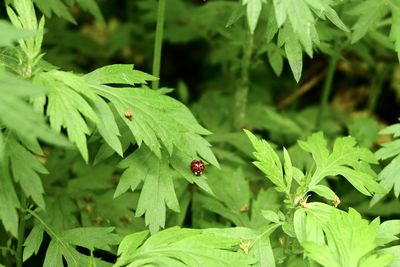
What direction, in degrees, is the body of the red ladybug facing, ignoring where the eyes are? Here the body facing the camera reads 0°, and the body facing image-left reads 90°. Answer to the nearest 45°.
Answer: approximately 0°
